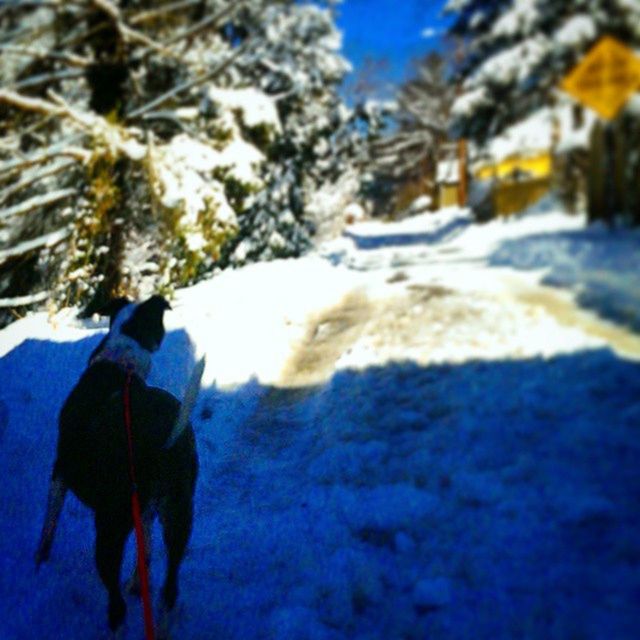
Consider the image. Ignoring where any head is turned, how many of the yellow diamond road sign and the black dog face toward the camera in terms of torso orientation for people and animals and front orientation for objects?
1

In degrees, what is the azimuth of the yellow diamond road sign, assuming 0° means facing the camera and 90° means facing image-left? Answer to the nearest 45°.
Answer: approximately 0°

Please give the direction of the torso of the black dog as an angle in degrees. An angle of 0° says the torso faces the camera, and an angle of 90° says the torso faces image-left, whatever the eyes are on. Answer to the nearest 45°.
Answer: approximately 135°
